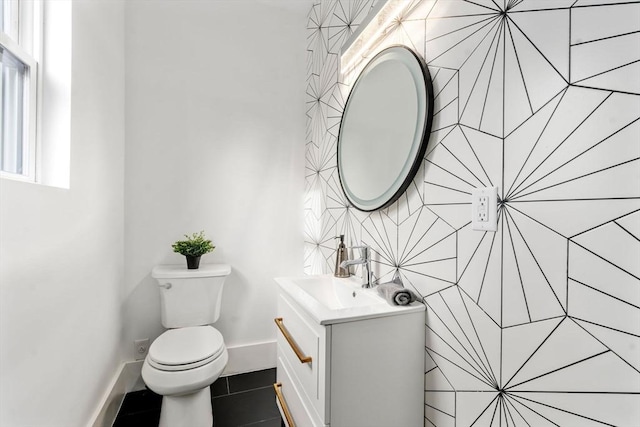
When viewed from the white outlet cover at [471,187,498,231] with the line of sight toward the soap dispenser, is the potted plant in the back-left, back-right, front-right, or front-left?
front-left

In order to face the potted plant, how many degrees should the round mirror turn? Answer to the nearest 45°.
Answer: approximately 45° to its right

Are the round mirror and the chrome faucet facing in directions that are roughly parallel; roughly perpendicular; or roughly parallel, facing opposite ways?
roughly parallel

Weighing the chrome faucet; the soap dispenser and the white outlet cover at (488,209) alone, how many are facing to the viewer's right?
0

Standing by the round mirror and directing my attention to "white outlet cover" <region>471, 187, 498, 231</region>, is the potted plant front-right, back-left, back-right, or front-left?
back-right

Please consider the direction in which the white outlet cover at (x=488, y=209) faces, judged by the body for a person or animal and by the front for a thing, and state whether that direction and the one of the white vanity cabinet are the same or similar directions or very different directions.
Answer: same or similar directions

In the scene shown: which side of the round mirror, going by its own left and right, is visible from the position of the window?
front

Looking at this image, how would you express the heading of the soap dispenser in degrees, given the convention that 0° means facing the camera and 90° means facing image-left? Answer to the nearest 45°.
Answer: approximately 90°

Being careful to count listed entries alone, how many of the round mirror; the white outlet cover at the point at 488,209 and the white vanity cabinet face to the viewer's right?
0

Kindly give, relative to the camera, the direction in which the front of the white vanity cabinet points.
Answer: facing the viewer and to the left of the viewer

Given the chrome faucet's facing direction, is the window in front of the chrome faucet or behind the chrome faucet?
in front

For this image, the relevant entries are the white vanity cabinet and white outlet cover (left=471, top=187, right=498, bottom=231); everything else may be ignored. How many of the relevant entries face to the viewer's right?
0
